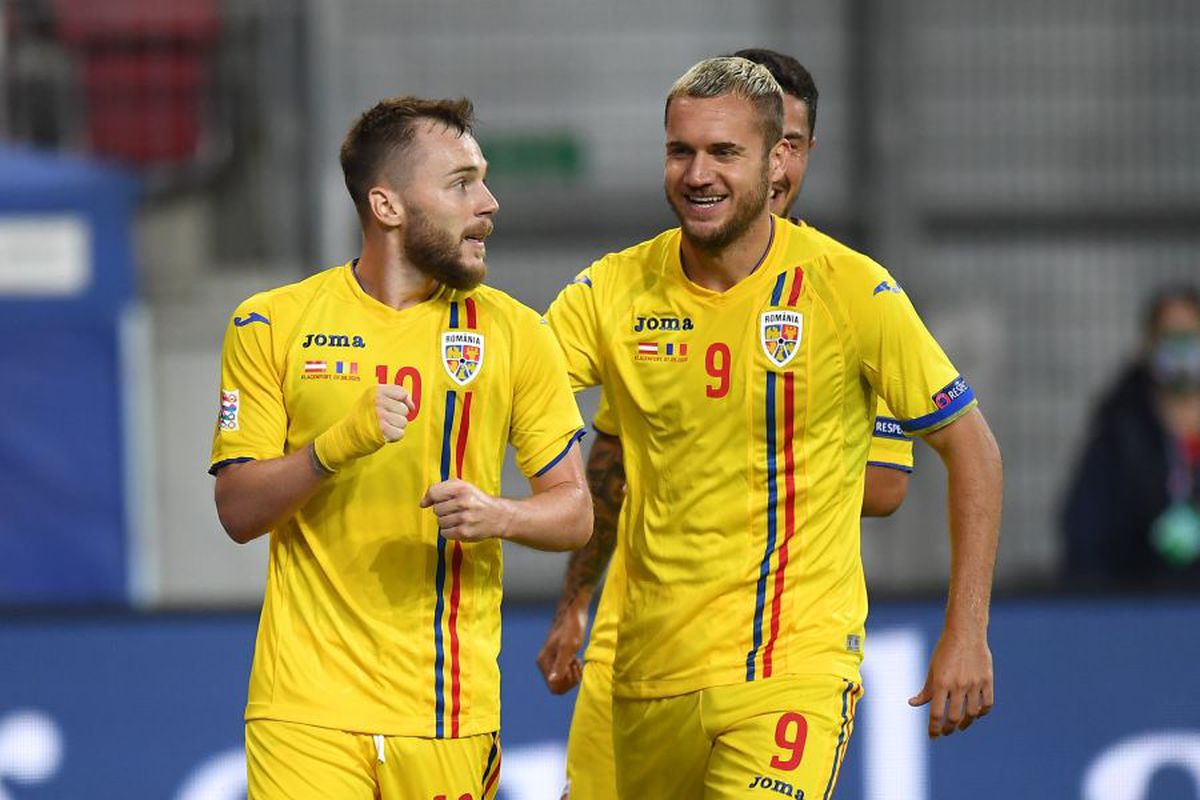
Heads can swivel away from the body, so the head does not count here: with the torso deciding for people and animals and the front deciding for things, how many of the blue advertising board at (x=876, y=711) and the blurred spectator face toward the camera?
2

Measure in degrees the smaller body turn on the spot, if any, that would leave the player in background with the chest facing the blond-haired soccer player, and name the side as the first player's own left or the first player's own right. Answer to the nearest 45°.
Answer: approximately 45° to the first player's own left

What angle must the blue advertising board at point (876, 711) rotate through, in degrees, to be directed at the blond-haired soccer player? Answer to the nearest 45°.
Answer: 0° — it already faces them

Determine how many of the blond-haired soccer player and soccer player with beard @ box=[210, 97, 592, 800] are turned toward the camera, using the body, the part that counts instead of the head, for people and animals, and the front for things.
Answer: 2

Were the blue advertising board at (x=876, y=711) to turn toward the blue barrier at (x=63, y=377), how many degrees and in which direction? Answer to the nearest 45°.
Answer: approximately 135° to its right

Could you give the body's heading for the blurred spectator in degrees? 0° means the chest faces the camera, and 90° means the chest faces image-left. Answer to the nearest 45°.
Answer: approximately 0°

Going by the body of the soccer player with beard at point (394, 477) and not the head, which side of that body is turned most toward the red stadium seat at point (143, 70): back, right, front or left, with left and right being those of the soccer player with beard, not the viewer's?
back

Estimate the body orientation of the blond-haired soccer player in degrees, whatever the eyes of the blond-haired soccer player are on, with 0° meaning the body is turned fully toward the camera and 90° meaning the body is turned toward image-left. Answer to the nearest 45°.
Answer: approximately 0°

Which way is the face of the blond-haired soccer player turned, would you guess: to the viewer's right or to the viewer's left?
to the viewer's left
